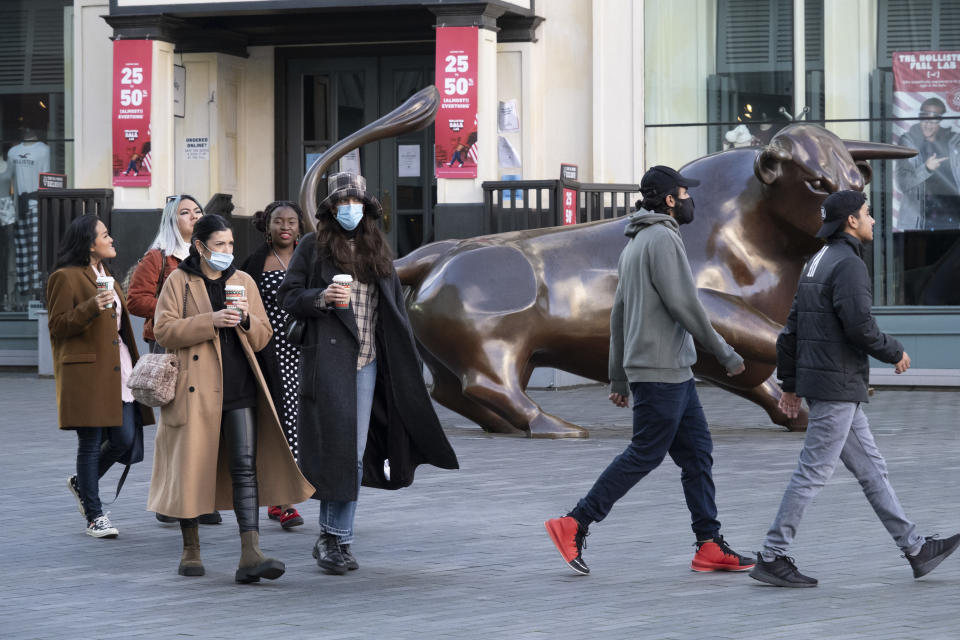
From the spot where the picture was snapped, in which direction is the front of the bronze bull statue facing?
facing to the right of the viewer

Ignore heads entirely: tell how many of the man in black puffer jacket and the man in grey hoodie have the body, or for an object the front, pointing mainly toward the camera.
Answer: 0

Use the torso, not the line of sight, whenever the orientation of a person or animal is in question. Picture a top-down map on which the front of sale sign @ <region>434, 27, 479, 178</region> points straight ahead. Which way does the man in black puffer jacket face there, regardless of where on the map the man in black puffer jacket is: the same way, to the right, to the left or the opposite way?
to the left

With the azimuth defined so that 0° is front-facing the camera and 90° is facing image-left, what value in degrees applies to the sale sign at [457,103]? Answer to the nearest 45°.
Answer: approximately 0°

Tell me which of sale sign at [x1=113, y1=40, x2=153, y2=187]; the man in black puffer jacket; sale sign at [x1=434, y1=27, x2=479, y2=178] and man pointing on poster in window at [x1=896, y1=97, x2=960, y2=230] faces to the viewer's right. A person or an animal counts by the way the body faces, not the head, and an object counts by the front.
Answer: the man in black puffer jacket

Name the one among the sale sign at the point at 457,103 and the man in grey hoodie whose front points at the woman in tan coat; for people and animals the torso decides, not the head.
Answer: the sale sign

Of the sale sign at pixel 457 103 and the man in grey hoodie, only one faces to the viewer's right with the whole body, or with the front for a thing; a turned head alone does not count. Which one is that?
the man in grey hoodie

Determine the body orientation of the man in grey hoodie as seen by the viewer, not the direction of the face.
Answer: to the viewer's right

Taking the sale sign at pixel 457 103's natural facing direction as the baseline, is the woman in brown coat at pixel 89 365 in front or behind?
in front

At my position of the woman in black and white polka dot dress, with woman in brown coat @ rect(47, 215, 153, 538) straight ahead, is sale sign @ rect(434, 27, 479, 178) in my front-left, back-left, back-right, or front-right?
back-right

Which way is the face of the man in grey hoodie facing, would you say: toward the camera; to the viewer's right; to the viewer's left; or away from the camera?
to the viewer's right

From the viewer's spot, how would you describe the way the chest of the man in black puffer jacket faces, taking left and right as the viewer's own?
facing to the right of the viewer

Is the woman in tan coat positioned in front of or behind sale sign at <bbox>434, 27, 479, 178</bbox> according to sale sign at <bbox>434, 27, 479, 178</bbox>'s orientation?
in front
